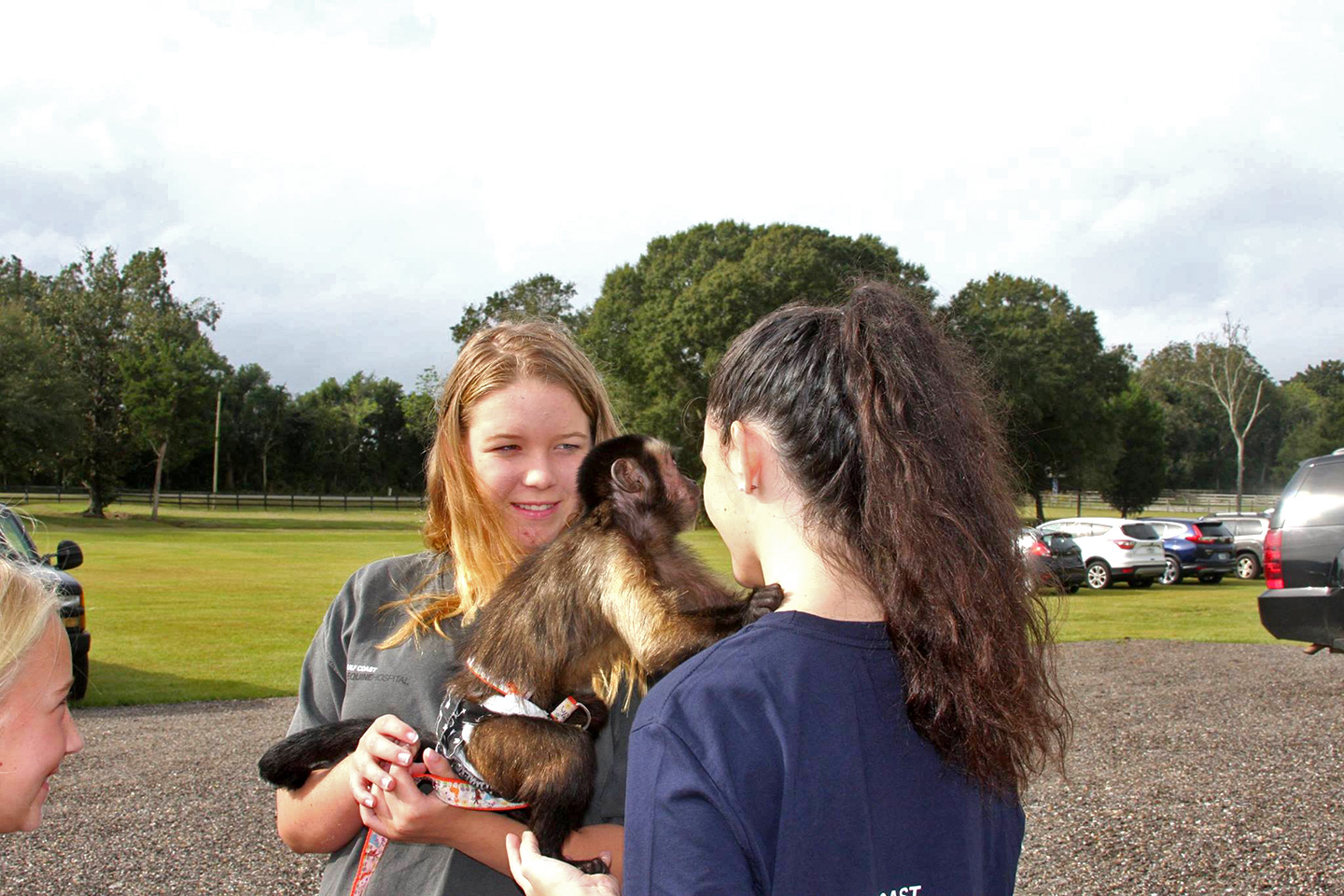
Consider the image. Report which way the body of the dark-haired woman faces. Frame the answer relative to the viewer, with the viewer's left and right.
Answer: facing away from the viewer and to the left of the viewer

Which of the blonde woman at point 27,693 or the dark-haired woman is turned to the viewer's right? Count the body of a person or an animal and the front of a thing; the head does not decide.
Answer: the blonde woman

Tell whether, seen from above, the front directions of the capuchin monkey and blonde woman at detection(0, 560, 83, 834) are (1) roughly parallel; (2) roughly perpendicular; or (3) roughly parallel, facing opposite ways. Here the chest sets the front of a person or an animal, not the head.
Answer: roughly parallel

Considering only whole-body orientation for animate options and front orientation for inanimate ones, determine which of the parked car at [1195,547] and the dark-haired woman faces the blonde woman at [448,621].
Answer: the dark-haired woman

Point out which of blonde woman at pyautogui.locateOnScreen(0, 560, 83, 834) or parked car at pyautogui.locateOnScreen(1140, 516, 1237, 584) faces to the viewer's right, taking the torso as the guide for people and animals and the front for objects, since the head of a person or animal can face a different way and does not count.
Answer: the blonde woman

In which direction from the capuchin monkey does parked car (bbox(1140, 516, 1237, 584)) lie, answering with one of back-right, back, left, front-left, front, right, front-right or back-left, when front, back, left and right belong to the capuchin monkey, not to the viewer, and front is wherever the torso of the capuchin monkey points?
front-left

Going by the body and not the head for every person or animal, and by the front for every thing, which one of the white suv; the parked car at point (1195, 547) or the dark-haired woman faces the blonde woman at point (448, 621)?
the dark-haired woman

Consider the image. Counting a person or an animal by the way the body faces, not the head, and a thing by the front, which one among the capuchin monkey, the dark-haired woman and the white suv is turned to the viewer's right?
the capuchin monkey

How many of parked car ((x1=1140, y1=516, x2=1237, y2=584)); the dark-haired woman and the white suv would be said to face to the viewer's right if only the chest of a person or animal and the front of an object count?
0

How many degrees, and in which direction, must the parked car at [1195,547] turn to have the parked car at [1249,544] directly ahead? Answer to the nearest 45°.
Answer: approximately 90° to its right

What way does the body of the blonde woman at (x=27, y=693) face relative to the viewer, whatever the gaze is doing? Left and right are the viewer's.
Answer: facing to the right of the viewer

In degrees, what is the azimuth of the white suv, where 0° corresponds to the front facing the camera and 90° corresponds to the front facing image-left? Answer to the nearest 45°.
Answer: approximately 135°

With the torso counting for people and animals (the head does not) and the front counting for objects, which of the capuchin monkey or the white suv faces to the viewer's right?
the capuchin monkey

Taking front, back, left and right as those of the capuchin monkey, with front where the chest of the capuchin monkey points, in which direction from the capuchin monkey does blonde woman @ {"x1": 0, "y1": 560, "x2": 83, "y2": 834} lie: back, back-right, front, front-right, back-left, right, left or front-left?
back

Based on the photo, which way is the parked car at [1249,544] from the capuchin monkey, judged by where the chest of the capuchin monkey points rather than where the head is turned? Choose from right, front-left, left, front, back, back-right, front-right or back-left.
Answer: front-left

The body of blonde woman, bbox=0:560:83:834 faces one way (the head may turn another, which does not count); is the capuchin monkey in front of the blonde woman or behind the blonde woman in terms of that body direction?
in front

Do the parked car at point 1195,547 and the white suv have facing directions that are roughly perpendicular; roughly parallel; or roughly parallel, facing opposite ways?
roughly parallel

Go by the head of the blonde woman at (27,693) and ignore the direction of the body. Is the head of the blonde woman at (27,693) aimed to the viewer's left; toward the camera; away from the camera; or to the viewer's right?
to the viewer's right

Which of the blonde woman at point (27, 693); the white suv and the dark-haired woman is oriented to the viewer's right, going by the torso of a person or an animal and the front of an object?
the blonde woman

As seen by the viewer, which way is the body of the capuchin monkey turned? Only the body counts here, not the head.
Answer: to the viewer's right

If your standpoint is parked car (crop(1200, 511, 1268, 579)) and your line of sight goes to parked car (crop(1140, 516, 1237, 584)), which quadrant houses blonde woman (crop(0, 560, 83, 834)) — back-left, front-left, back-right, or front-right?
front-left
